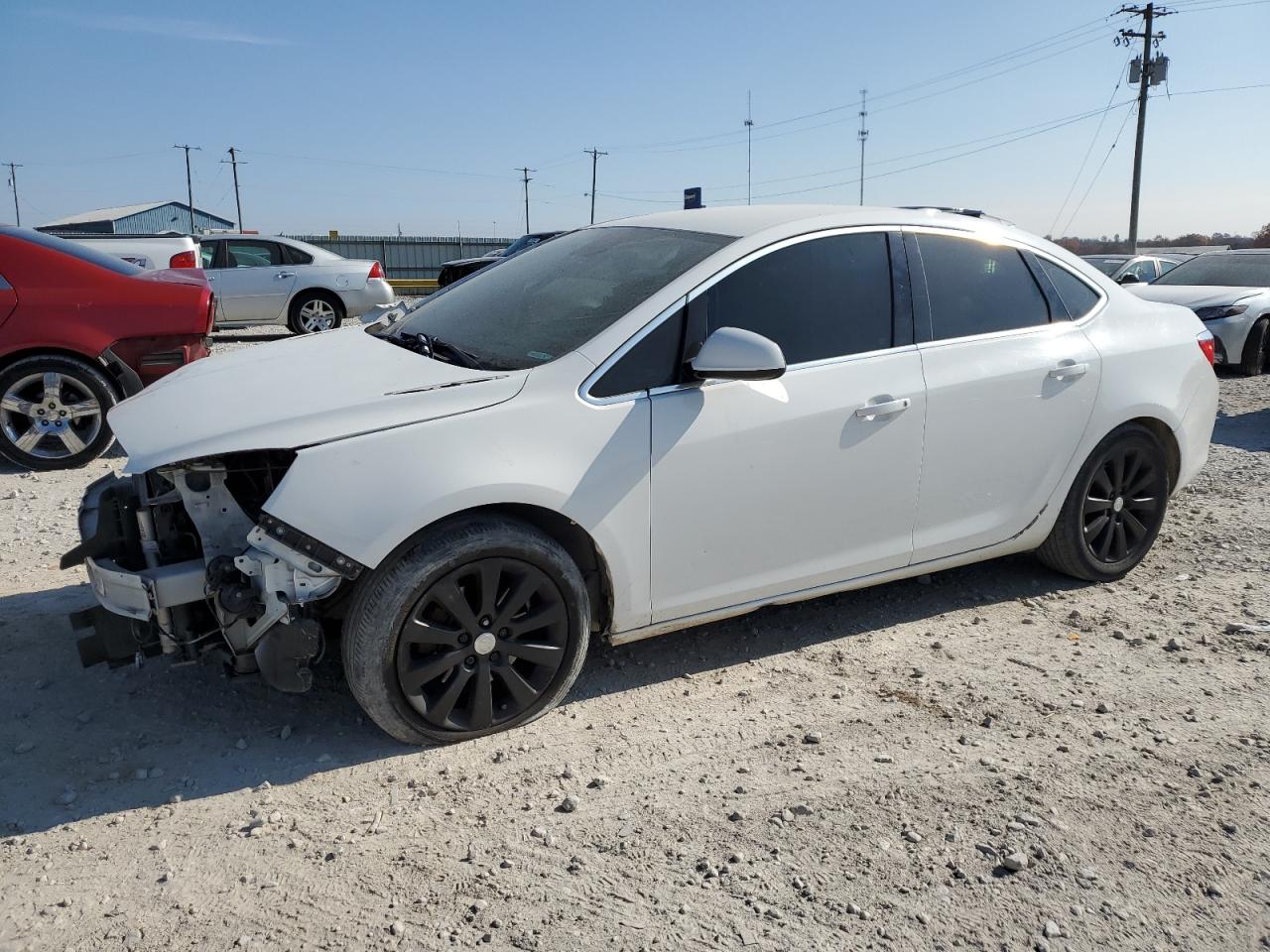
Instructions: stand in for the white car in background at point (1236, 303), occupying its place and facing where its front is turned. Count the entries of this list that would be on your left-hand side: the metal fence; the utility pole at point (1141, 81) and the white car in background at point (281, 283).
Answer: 0

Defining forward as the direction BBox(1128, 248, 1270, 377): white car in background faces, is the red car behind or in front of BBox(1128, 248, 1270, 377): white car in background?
in front

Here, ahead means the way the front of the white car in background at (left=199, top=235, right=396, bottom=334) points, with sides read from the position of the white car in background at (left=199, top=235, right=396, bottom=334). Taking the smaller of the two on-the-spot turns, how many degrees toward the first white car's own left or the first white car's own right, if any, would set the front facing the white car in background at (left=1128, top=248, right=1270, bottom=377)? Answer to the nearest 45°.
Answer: approximately 135° to the first white car's own left

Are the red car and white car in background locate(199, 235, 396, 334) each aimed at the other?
no

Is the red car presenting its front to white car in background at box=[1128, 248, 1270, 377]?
no

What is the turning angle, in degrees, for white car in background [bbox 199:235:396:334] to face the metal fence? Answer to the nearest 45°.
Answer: approximately 90° to its right

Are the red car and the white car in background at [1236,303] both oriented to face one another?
no

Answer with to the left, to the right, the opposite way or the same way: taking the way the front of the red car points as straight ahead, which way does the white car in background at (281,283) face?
the same way

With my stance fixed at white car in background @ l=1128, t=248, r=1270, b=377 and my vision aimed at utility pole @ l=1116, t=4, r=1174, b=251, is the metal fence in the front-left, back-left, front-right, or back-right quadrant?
front-left

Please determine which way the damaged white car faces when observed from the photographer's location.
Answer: facing the viewer and to the left of the viewer

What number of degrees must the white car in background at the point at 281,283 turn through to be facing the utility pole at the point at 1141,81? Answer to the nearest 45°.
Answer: approximately 135° to its right

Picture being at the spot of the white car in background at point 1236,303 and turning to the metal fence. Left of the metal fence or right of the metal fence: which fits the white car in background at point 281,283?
left

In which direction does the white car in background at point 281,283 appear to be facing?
to the viewer's left

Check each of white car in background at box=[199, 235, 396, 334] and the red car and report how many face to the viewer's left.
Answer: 2

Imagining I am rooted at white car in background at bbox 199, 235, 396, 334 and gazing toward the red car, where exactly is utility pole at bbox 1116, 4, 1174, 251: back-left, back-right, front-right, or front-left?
back-left

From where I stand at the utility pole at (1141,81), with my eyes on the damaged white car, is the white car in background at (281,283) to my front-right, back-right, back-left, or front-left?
front-right

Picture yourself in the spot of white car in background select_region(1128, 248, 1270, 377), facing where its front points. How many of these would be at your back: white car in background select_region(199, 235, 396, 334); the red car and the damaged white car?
0

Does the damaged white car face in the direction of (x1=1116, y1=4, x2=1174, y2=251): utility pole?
no

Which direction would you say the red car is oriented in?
to the viewer's left

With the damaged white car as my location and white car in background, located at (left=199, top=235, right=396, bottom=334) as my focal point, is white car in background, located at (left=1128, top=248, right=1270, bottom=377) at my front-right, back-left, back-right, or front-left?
front-right
